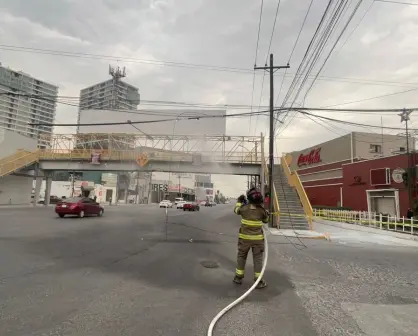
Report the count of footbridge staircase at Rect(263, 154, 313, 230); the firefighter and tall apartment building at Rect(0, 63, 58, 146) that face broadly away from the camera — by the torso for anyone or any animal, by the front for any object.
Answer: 1

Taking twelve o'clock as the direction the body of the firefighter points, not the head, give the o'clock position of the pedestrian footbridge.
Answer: The pedestrian footbridge is roughly at 11 o'clock from the firefighter.

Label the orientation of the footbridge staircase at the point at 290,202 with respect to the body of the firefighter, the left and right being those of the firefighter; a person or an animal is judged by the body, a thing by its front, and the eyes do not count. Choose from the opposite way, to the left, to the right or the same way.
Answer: the opposite way

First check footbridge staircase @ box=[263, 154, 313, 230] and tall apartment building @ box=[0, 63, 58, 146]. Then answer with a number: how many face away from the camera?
0

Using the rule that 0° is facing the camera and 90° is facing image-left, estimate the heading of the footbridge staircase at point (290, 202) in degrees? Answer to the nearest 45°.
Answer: approximately 0°

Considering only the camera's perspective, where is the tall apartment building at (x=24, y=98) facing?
facing the viewer and to the right of the viewer

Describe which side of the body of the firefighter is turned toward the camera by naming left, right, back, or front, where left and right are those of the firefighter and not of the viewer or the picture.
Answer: back

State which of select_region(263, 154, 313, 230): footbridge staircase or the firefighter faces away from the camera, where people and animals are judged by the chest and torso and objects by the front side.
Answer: the firefighter

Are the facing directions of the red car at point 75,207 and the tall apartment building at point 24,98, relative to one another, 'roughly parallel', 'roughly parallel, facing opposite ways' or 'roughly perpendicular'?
roughly perpendicular

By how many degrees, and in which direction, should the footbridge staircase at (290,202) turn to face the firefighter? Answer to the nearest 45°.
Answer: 0° — it already faces them

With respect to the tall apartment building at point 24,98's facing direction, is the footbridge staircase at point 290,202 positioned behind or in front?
in front
